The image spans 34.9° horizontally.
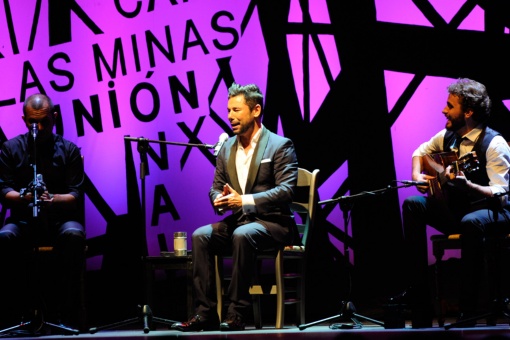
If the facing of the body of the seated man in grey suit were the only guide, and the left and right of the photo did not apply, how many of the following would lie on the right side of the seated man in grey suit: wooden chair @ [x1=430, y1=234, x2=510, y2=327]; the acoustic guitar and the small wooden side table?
1

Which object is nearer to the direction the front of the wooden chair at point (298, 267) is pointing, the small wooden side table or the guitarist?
the small wooden side table

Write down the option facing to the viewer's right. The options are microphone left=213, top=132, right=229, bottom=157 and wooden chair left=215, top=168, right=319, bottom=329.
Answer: the microphone

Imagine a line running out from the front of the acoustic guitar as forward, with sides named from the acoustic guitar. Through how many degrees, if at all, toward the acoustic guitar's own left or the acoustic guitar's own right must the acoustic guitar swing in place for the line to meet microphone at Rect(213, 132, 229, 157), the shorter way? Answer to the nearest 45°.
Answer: approximately 45° to the acoustic guitar's own right

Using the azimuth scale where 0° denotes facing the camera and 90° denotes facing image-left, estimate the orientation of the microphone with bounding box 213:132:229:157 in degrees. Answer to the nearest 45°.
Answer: approximately 270°

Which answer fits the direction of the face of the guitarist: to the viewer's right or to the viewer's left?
to the viewer's left

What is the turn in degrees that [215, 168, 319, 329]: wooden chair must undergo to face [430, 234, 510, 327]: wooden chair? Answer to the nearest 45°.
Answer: approximately 135° to its left

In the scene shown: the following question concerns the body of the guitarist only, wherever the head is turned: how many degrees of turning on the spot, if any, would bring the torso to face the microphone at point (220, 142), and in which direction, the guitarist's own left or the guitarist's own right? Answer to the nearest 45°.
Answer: approximately 45° to the guitarist's own right

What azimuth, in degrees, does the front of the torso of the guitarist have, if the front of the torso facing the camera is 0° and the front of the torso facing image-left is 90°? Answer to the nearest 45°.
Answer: approximately 45°
